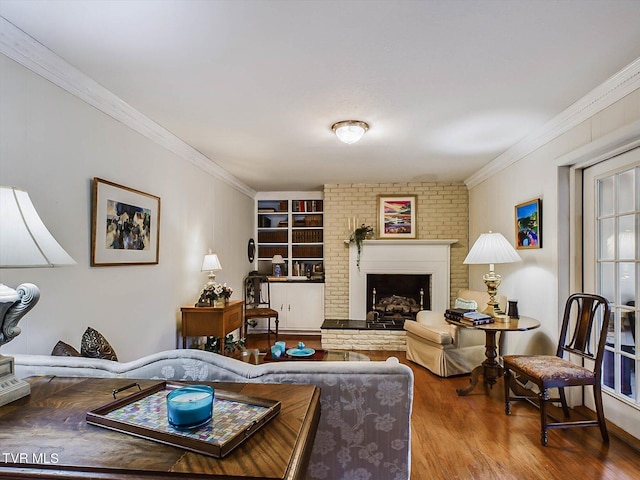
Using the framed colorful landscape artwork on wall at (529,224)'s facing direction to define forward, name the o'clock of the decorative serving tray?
The decorative serving tray is roughly at 11 o'clock from the framed colorful landscape artwork on wall.

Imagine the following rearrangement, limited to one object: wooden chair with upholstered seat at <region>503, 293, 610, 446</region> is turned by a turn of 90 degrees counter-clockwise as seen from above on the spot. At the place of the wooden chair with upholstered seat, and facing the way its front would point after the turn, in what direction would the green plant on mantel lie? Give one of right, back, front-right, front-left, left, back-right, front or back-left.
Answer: back

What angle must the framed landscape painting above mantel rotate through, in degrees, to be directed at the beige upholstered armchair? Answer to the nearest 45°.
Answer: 0° — it already faces it

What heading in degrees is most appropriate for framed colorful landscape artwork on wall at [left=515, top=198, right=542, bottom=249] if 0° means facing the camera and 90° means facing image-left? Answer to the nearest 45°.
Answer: approximately 45°

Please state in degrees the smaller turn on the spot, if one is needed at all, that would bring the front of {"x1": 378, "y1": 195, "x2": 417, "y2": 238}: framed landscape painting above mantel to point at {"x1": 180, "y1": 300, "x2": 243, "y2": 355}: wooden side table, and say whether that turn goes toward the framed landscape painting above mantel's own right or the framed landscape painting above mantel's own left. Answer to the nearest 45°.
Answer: approximately 45° to the framed landscape painting above mantel's own right

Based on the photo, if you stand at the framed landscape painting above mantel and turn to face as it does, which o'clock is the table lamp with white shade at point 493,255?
The table lamp with white shade is roughly at 11 o'clock from the framed landscape painting above mantel.

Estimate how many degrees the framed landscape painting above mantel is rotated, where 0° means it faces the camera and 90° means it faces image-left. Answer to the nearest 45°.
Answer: approximately 0°

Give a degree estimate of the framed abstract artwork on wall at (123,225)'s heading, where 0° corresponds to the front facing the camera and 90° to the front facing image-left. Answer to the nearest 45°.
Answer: approximately 315°

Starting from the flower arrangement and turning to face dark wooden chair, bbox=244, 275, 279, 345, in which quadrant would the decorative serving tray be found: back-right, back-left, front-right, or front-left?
back-right

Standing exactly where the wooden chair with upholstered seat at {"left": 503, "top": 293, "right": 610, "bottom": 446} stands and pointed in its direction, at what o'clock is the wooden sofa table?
The wooden sofa table is roughly at 11 o'clock from the wooden chair with upholstered seat.

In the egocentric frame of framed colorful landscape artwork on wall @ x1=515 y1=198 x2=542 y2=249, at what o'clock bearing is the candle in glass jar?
The candle in glass jar is roughly at 11 o'clock from the framed colorful landscape artwork on wall.

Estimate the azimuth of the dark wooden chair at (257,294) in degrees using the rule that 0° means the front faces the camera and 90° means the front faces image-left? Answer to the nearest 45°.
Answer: approximately 315°

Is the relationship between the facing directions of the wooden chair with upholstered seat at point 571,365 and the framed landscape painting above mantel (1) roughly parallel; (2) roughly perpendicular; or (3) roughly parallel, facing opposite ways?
roughly perpendicular
